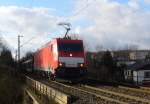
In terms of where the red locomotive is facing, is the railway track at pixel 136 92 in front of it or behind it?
in front

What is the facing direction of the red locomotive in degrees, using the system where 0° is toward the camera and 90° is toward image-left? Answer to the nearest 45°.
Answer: approximately 315°
